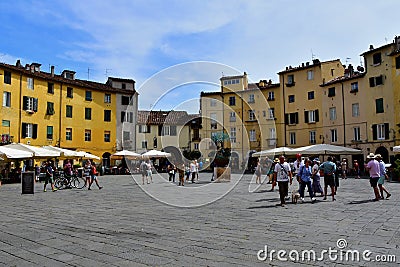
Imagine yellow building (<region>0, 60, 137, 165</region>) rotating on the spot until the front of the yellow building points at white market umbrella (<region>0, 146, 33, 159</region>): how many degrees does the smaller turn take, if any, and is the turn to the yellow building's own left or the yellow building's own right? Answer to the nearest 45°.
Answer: approximately 45° to the yellow building's own right

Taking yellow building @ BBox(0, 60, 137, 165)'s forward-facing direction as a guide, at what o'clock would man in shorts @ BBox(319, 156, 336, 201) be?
The man in shorts is roughly at 1 o'clock from the yellow building.

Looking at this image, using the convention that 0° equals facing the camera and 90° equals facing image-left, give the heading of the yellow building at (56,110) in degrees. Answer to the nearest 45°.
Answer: approximately 315°
